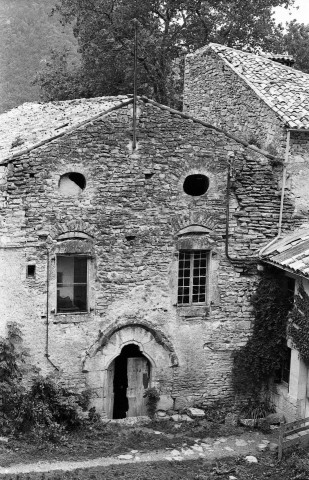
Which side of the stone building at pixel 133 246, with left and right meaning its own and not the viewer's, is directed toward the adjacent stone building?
left

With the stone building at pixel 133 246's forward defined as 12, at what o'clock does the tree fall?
The tree is roughly at 6 o'clock from the stone building.

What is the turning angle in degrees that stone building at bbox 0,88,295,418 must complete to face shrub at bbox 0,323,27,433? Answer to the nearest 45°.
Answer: approximately 45° to its right

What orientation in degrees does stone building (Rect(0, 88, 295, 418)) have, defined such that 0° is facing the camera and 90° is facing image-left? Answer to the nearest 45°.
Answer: approximately 0°

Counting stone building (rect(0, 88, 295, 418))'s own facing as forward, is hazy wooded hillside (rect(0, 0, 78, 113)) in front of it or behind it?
behind

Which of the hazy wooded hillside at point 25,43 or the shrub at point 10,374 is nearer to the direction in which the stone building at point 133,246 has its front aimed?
the shrub

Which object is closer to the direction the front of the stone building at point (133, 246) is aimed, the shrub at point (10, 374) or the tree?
the shrub
